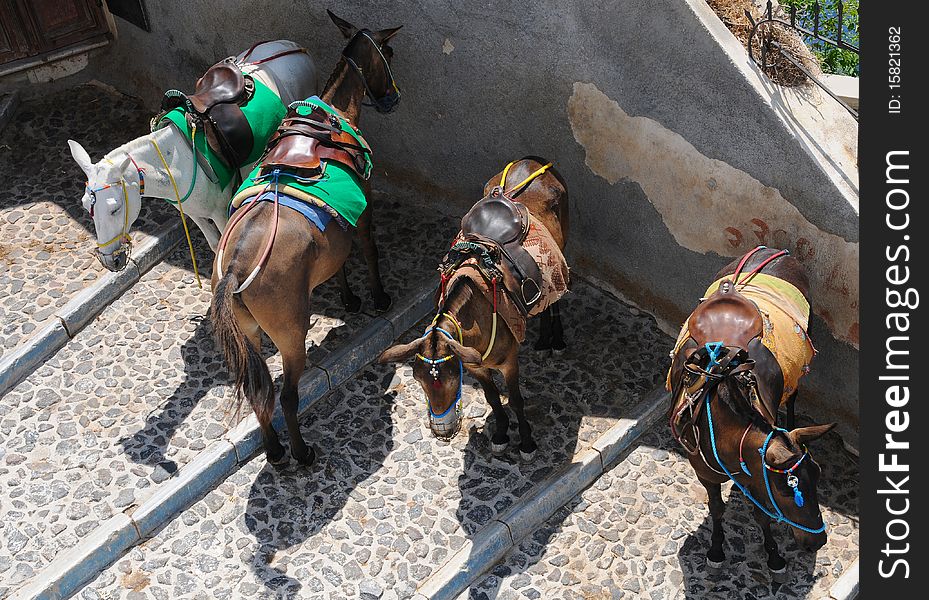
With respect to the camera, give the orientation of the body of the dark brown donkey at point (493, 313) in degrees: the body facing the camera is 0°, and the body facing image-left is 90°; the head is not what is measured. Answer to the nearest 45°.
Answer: approximately 45°

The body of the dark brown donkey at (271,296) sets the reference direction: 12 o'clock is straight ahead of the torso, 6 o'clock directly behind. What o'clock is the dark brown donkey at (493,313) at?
the dark brown donkey at (493,313) is roughly at 2 o'clock from the dark brown donkey at (271,296).

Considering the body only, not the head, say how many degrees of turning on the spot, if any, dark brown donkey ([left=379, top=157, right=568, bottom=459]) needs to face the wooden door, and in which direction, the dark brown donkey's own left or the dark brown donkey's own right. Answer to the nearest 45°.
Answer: approximately 90° to the dark brown donkey's own right

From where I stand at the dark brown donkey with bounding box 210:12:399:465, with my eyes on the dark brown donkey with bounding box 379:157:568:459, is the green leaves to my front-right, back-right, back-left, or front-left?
front-left

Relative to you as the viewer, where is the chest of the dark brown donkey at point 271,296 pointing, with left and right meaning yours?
facing away from the viewer and to the right of the viewer

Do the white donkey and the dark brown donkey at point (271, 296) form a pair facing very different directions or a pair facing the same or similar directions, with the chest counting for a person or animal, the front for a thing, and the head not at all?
very different directions

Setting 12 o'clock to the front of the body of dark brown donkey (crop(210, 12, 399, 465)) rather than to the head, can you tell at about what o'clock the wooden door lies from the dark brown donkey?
The wooden door is roughly at 10 o'clock from the dark brown donkey.

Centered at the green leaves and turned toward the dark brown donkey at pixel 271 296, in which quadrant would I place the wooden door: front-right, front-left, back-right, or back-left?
front-right

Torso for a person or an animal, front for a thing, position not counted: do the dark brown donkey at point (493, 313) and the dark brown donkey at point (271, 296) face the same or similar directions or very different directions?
very different directions

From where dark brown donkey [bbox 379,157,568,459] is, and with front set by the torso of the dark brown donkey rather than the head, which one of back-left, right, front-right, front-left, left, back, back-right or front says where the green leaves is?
back

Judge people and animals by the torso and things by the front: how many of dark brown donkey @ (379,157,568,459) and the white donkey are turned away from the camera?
0

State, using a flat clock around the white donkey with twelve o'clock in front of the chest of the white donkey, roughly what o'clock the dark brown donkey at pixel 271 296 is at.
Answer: The dark brown donkey is roughly at 10 o'clock from the white donkey.

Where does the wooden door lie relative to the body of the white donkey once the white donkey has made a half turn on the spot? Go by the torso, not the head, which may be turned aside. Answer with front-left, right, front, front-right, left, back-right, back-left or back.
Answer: front-left

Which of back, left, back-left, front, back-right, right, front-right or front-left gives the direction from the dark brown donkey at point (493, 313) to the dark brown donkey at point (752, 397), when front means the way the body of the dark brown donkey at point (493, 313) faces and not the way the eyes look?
left
